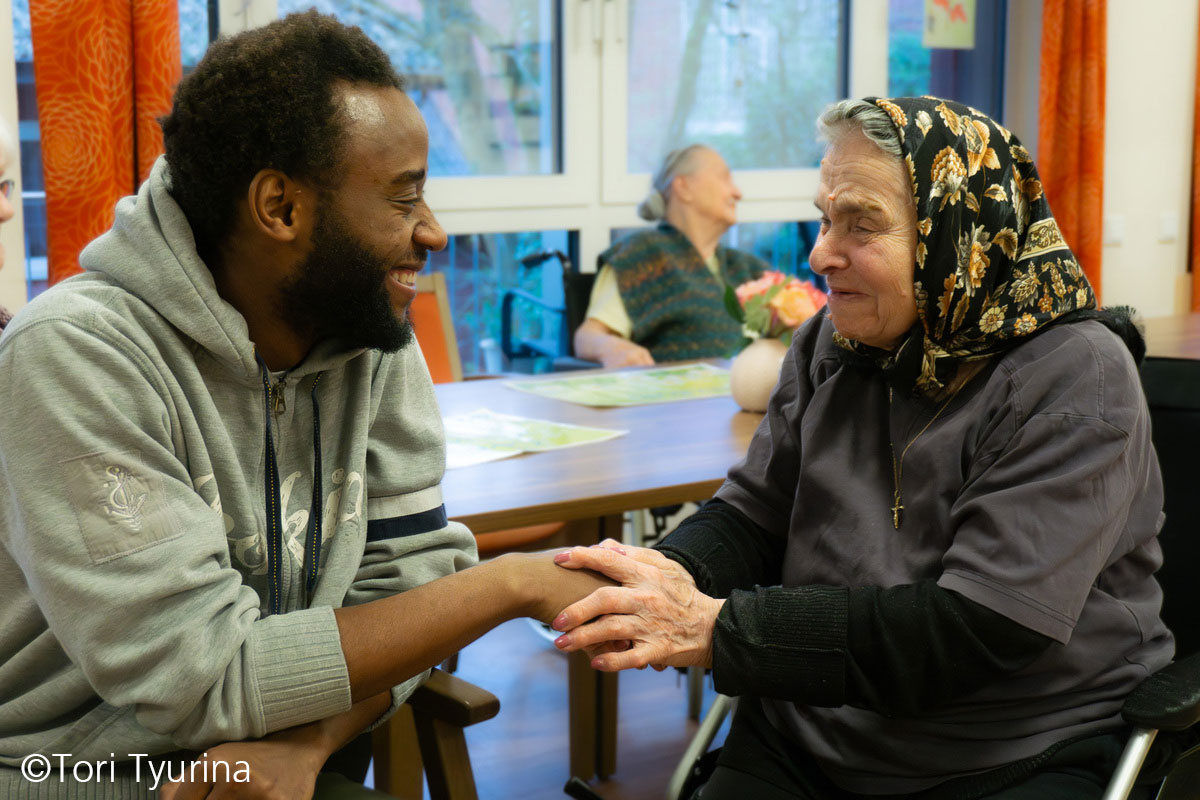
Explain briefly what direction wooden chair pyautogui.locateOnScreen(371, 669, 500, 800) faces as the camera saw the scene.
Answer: facing the viewer and to the right of the viewer

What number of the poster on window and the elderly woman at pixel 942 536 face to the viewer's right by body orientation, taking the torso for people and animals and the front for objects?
0

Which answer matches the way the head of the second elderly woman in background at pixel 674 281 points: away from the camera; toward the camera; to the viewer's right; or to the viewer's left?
to the viewer's right

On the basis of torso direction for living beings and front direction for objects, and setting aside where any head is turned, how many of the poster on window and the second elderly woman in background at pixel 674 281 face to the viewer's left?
0

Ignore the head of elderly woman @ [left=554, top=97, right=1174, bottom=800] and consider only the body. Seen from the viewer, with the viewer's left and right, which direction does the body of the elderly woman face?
facing the viewer and to the left of the viewer

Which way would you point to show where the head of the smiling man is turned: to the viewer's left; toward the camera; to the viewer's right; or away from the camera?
to the viewer's right

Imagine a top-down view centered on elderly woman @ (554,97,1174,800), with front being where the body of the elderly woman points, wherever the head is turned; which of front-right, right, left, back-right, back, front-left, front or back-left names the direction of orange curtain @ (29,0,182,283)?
right

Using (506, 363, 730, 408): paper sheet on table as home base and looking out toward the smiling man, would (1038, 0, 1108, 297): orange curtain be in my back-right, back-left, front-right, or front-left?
back-left

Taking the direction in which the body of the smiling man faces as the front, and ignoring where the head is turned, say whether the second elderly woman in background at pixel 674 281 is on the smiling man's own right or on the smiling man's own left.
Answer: on the smiling man's own left

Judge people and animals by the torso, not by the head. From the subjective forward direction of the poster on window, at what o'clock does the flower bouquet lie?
The flower bouquet is roughly at 12 o'clock from the poster on window.
